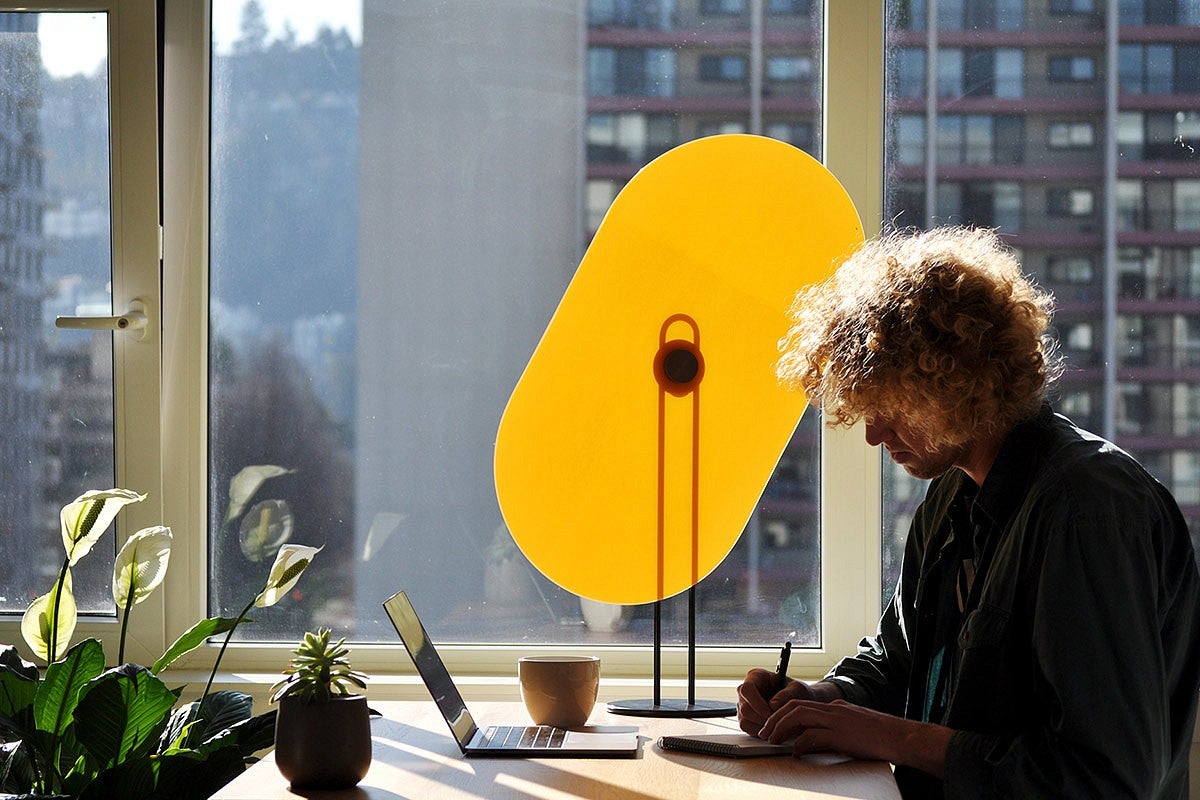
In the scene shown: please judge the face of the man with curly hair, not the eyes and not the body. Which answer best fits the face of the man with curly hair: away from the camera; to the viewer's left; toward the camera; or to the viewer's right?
to the viewer's left

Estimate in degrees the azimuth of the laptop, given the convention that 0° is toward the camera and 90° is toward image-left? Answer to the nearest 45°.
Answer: approximately 270°

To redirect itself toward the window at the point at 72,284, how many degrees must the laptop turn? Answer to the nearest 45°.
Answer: approximately 135° to its left
